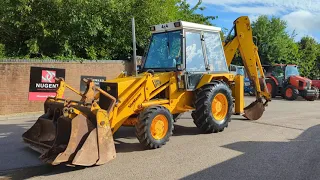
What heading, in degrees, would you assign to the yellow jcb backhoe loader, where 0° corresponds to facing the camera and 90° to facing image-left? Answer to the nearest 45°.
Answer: approximately 45°

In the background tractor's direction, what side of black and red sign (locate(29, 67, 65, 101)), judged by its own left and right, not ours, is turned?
left

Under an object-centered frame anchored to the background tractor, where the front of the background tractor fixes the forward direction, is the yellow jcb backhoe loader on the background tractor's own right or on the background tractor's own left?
on the background tractor's own right

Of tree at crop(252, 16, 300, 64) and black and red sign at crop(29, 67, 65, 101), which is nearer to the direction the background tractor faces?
the black and red sign

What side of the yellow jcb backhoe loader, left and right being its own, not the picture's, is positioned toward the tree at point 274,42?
back

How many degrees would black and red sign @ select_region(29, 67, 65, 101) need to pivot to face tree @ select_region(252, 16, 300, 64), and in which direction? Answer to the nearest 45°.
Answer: approximately 135° to its left

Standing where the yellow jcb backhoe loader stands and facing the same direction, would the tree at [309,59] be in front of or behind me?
behind

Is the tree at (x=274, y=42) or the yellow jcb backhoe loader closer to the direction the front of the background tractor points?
the yellow jcb backhoe loader

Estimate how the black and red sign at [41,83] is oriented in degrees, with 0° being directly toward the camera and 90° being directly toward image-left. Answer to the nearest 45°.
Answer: approximately 0°

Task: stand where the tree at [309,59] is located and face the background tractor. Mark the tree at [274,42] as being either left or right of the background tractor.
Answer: right
